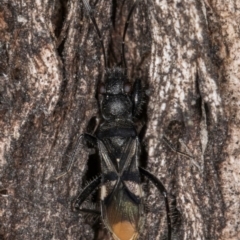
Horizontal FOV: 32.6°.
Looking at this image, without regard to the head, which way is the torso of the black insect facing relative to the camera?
away from the camera
